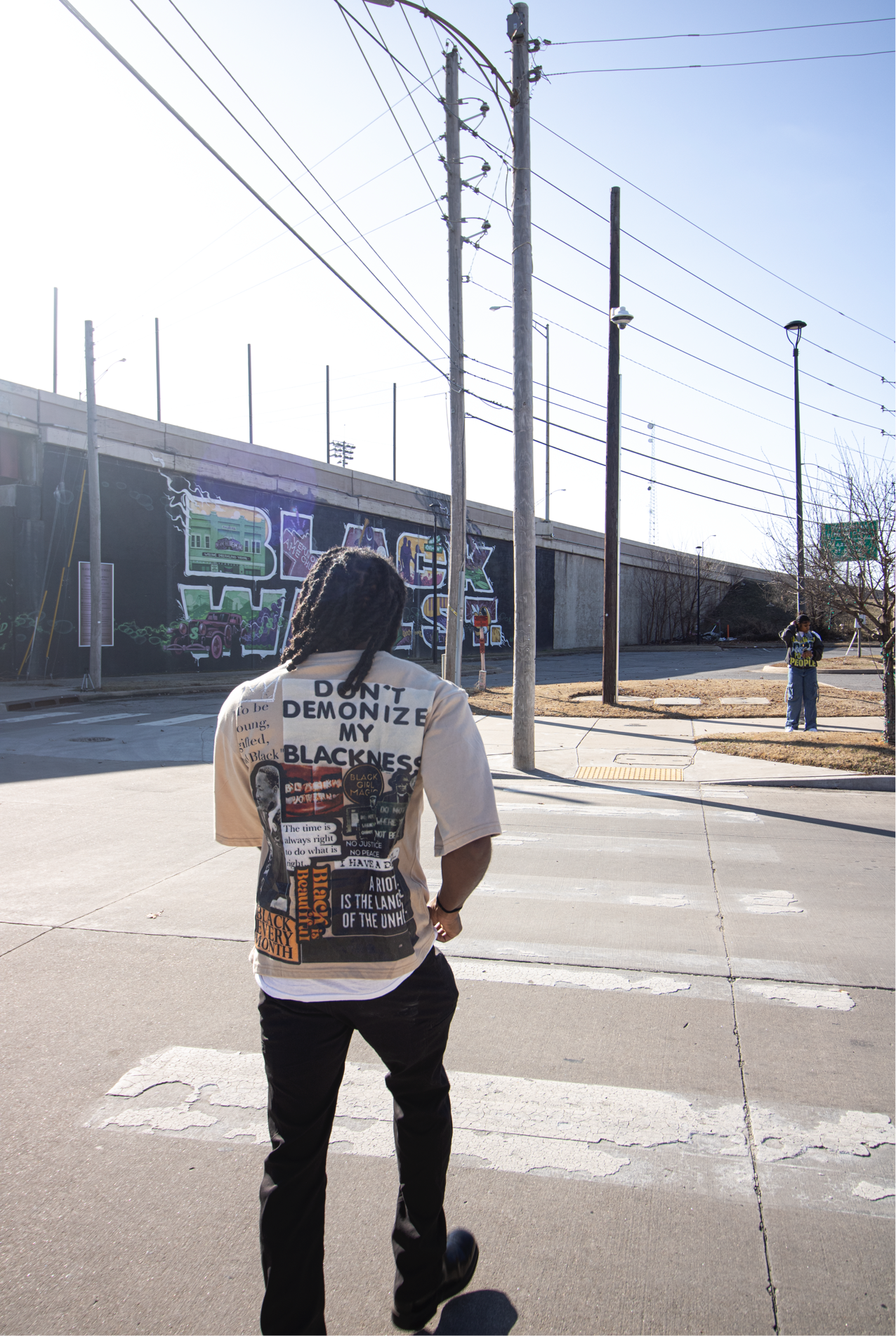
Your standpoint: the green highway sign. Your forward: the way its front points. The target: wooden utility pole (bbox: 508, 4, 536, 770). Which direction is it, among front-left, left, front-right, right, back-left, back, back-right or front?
front-right

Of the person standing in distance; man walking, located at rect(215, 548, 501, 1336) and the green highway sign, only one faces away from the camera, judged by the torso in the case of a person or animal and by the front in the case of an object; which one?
the man walking

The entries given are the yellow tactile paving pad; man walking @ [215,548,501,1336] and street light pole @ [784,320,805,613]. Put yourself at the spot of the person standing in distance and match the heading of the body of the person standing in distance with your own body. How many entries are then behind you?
1

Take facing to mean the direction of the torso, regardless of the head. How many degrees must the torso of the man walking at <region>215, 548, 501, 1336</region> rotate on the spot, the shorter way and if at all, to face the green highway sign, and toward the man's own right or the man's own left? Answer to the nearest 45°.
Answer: approximately 45° to the man's own right

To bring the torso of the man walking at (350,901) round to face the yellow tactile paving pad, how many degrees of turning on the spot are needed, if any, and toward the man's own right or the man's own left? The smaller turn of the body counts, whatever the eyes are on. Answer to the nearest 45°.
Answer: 0° — they already face it

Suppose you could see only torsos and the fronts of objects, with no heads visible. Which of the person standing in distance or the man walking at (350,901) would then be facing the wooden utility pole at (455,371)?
the man walking

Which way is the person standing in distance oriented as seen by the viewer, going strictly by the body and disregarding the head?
toward the camera

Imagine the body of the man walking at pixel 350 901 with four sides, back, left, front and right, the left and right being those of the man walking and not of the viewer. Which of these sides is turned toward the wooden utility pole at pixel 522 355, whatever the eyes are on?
front

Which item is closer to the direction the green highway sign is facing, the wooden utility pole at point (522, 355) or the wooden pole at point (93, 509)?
the wooden utility pole

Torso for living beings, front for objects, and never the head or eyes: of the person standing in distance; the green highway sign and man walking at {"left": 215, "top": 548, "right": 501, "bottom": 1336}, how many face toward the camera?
2

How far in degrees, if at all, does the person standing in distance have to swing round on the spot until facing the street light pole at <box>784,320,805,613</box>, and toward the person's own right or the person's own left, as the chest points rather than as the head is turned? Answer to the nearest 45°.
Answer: approximately 180°

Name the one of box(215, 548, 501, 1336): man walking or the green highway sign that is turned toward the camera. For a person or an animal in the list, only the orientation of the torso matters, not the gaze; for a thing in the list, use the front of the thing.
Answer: the green highway sign

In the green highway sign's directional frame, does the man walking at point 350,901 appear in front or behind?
in front

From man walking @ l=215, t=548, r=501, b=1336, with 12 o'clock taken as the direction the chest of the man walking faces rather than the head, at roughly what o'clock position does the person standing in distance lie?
The person standing in distance is roughly at 1 o'clock from the man walking.

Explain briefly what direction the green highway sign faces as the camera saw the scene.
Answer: facing the viewer

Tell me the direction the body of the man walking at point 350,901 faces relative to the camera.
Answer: away from the camera
